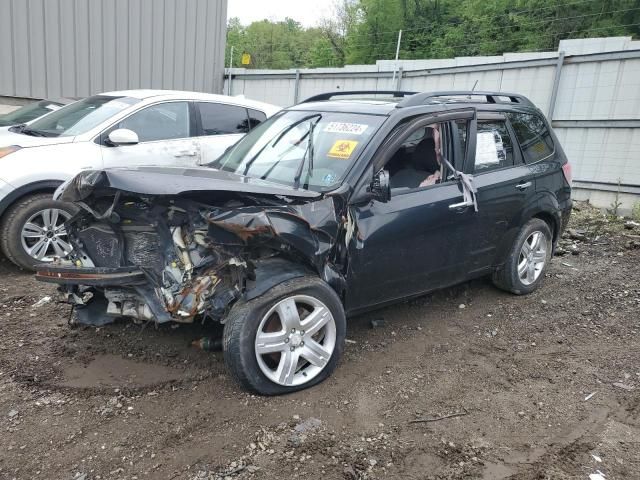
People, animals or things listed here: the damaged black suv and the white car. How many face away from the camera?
0

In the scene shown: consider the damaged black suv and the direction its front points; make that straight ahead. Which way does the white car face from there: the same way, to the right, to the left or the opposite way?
the same way

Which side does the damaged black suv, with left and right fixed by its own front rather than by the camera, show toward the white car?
right

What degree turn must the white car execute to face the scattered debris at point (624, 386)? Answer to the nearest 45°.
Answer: approximately 90° to its left

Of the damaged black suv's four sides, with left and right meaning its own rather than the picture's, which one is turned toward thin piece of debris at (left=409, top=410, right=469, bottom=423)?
left

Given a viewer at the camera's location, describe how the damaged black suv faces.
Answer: facing the viewer and to the left of the viewer
